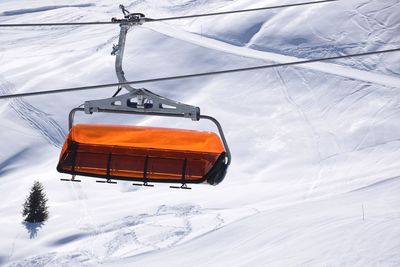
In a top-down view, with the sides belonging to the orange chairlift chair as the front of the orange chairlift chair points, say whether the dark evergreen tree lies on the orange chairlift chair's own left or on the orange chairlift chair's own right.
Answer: on the orange chairlift chair's own right

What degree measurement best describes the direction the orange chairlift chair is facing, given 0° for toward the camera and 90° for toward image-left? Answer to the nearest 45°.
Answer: approximately 45°
